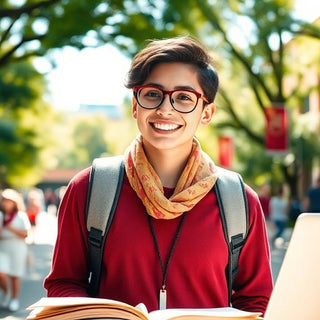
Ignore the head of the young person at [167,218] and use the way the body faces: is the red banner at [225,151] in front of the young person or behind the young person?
behind

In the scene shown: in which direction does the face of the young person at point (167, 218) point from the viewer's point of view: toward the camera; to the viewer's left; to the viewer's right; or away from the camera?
toward the camera

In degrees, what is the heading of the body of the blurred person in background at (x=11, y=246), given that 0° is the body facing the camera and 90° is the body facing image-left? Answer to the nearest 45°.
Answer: approximately 45°

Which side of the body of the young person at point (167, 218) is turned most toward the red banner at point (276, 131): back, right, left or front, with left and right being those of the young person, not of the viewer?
back

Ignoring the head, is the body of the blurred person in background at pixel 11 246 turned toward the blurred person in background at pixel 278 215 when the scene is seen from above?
no

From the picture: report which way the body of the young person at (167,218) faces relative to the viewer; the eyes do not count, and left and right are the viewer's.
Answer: facing the viewer

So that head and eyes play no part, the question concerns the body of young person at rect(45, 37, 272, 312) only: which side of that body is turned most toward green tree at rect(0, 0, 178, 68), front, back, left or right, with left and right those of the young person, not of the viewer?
back

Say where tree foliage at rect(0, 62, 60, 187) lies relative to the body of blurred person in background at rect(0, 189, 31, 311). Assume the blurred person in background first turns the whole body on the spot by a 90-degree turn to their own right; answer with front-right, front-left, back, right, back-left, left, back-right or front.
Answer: front-right

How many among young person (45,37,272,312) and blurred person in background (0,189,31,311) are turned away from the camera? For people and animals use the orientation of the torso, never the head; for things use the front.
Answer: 0
